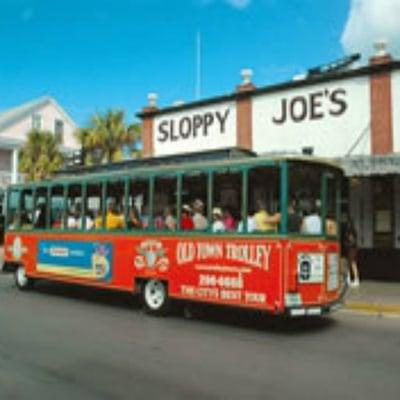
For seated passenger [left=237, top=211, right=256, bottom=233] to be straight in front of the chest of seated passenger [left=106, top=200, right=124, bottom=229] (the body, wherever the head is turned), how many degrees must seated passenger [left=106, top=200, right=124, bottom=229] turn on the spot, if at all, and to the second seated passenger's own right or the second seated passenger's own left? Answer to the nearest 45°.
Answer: approximately 180°

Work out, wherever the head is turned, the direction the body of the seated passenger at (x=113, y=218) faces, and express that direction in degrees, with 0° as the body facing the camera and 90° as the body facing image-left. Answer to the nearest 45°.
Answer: approximately 135°

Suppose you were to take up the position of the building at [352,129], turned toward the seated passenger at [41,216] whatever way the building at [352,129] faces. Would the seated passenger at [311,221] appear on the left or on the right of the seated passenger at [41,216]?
left

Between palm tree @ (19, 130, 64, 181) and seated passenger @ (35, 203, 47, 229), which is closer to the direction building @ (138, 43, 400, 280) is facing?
the seated passenger

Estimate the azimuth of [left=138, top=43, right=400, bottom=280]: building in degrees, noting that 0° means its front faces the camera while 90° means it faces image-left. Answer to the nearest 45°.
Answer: approximately 45°

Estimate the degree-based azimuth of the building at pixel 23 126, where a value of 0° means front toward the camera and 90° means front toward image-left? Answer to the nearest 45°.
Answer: approximately 315°

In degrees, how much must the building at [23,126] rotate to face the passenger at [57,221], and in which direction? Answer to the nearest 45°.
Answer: approximately 45° to its right
